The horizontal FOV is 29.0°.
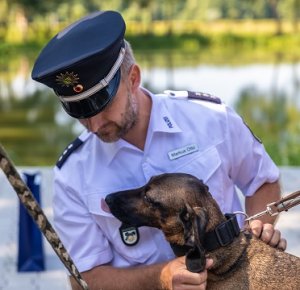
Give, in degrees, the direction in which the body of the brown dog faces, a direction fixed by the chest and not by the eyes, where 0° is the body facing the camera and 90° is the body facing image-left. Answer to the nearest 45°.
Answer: approximately 90°

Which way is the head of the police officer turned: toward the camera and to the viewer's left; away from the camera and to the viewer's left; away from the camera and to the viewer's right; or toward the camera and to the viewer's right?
toward the camera and to the viewer's left

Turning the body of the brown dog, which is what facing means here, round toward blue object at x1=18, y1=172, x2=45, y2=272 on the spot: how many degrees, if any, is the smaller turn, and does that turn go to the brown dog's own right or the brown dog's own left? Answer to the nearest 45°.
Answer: approximately 45° to the brown dog's own right

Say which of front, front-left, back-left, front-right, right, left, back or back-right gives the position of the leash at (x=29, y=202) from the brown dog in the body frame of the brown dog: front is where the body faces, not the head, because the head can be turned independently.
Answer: front-left
